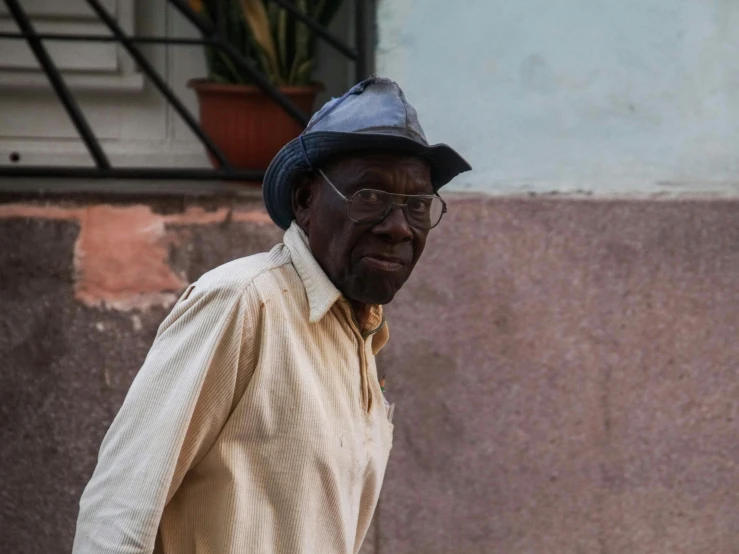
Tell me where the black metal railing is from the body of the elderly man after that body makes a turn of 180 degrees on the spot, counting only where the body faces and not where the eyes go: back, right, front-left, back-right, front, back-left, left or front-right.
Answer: front-right

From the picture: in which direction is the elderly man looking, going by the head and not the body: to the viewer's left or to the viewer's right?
to the viewer's right

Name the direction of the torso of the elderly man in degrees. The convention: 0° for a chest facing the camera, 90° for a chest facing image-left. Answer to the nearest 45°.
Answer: approximately 315°

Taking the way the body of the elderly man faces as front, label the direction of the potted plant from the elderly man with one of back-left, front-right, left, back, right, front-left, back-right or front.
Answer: back-left
